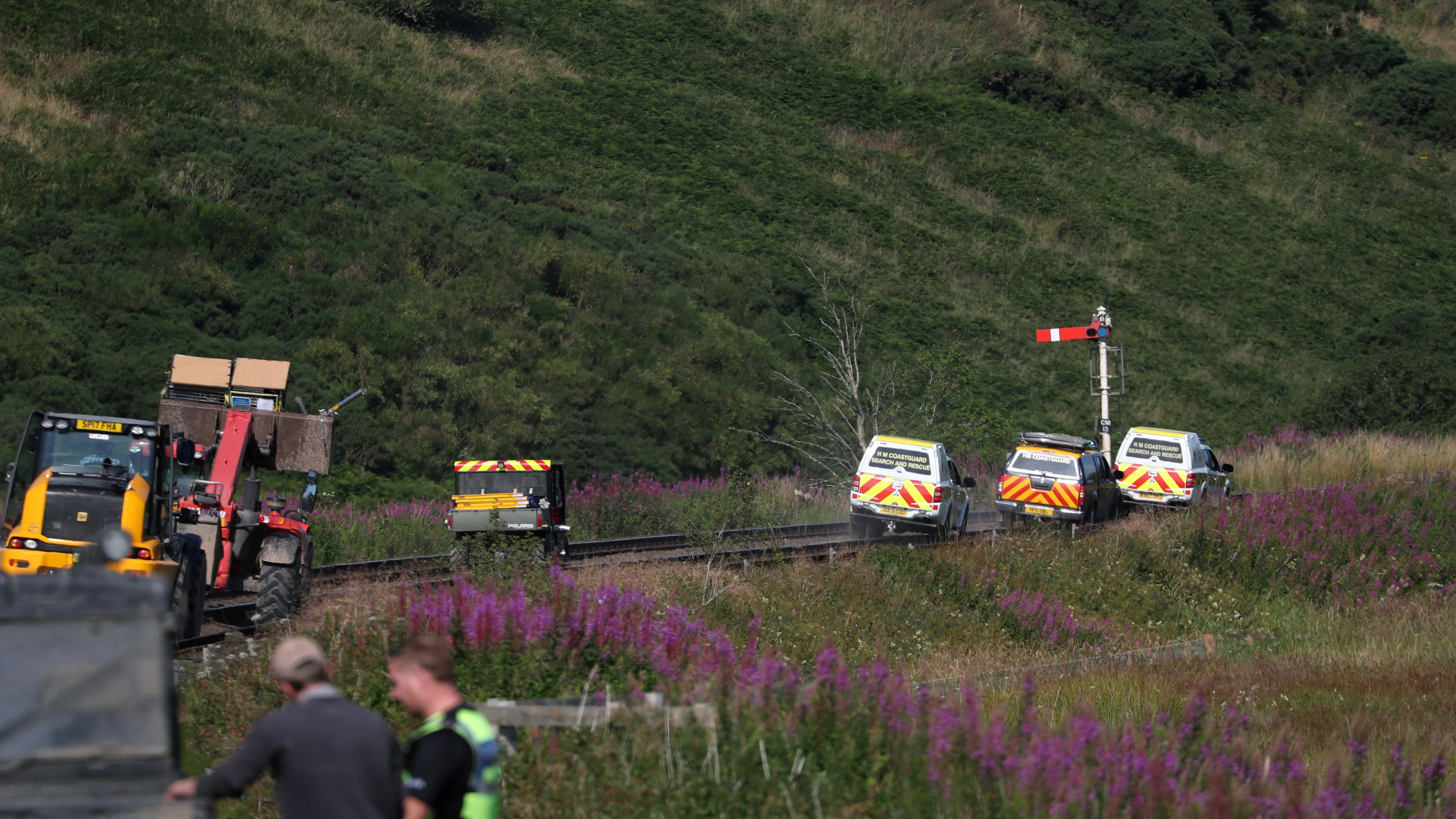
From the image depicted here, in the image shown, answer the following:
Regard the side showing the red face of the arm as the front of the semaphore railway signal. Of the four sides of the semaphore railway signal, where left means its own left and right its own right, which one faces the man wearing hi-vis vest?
front

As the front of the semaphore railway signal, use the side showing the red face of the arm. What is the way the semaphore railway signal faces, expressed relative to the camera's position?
facing the viewer

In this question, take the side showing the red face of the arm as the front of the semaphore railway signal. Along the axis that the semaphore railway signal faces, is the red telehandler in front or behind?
in front

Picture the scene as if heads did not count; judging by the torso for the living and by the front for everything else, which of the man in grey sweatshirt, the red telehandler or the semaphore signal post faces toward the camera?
the semaphore signal post

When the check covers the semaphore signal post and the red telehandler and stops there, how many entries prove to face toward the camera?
1

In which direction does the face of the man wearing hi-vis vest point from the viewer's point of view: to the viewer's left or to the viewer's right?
to the viewer's left

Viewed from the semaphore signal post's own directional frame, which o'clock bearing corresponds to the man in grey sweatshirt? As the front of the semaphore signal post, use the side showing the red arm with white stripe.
The man in grey sweatshirt is roughly at 12 o'clock from the semaphore signal post.

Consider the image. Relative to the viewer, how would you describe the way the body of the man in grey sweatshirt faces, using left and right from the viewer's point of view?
facing away from the viewer and to the left of the viewer

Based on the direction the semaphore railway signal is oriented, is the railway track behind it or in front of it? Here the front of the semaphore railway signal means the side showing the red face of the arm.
in front

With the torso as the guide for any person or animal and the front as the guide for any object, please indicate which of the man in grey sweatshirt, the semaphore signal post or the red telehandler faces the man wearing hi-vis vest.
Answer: the semaphore signal post

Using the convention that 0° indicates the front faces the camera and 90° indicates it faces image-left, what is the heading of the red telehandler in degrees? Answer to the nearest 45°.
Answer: approximately 180°

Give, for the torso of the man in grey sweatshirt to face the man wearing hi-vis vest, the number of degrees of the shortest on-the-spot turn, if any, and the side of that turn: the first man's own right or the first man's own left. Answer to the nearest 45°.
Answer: approximately 135° to the first man's own right

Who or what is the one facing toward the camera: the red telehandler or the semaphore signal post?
the semaphore signal post
